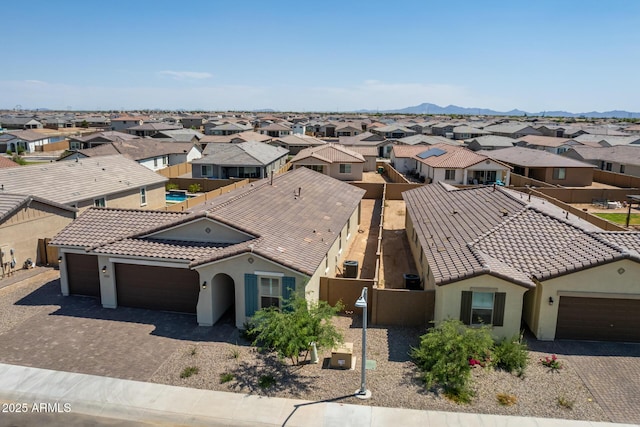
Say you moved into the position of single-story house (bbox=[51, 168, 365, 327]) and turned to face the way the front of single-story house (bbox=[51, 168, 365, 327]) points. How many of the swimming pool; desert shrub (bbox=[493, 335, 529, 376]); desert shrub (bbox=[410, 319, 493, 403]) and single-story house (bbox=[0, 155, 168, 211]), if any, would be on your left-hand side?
2

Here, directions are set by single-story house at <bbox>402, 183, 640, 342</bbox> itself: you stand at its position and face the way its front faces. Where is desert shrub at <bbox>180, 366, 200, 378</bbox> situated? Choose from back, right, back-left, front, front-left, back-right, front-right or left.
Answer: front-right

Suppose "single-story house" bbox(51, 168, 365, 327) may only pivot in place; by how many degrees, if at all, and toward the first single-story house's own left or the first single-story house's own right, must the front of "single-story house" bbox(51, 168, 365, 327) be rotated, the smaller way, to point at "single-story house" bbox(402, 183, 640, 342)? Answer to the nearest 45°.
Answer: approximately 90° to the first single-story house's own left

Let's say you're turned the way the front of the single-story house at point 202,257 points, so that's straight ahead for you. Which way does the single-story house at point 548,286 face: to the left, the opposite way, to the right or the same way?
the same way

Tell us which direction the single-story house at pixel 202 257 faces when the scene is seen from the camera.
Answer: facing the viewer and to the left of the viewer

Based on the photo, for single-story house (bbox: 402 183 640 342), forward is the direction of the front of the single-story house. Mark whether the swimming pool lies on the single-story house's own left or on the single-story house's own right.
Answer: on the single-story house's own right

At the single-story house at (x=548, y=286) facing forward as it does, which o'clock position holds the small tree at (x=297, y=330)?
The small tree is roughly at 2 o'clock from the single-story house.

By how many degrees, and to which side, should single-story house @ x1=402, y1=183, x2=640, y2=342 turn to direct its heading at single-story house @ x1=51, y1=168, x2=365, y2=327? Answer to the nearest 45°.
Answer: approximately 90° to its right

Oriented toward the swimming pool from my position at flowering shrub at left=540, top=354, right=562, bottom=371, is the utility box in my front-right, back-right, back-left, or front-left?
front-left

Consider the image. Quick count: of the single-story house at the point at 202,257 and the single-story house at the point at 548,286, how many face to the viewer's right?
0

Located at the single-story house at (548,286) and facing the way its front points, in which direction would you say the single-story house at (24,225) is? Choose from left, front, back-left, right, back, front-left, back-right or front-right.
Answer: right

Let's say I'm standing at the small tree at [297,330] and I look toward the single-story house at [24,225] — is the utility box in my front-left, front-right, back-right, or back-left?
back-right

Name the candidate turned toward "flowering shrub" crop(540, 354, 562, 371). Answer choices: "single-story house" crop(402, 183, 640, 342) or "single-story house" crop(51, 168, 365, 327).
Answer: "single-story house" crop(402, 183, 640, 342)

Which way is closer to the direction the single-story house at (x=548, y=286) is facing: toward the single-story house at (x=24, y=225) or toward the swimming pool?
the single-story house

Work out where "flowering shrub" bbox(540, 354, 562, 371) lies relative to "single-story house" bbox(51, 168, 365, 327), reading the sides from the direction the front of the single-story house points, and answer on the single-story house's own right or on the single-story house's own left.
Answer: on the single-story house's own left

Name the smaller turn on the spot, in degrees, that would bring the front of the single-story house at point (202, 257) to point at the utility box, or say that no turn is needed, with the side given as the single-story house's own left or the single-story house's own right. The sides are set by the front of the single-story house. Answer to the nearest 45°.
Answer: approximately 90° to the single-story house's own left

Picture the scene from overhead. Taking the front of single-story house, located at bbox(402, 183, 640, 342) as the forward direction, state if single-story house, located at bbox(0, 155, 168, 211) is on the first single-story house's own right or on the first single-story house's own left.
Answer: on the first single-story house's own right

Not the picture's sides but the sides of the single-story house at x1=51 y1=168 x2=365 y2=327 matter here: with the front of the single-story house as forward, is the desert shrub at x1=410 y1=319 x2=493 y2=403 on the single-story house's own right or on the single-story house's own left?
on the single-story house's own left

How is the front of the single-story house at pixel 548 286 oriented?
toward the camera

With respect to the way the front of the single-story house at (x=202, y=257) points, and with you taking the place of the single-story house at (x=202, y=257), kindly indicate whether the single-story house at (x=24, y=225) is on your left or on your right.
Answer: on your right
